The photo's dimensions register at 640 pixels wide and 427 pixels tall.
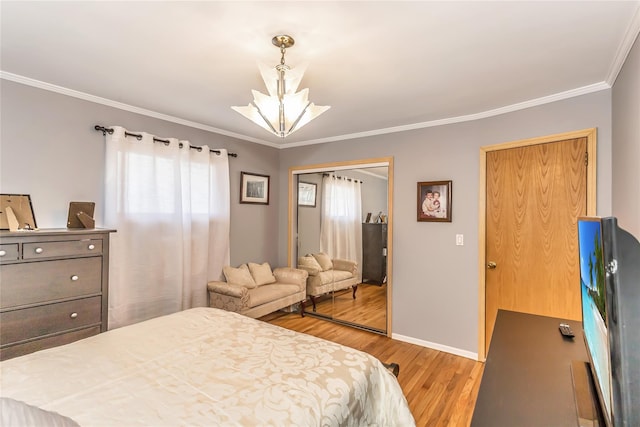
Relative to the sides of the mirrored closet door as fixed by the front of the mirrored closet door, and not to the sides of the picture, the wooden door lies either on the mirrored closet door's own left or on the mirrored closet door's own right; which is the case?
on the mirrored closet door's own left

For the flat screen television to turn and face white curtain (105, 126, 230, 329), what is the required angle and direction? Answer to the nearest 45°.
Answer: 0° — it already faces it

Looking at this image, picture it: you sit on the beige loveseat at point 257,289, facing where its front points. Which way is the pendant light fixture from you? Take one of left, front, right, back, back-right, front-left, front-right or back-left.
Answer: front-right

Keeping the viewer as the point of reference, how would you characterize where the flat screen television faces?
facing to the left of the viewer

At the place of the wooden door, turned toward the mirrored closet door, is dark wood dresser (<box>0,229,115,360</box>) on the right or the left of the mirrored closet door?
left

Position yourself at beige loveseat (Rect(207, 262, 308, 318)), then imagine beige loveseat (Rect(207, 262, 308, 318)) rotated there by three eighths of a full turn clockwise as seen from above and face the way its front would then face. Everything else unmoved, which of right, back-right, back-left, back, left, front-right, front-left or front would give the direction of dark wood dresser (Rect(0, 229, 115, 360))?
front-left

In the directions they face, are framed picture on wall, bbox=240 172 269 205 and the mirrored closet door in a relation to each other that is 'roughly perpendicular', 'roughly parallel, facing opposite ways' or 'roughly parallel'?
roughly perpendicular

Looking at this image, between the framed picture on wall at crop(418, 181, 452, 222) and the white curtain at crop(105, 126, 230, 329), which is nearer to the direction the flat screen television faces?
the white curtain

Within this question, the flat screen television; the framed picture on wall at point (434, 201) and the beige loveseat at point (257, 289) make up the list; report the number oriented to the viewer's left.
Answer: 1

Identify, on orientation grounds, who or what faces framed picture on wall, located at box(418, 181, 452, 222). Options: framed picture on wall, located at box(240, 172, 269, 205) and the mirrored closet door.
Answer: framed picture on wall, located at box(240, 172, 269, 205)

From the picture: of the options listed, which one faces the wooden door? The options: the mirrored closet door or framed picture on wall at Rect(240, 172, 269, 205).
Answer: the framed picture on wall

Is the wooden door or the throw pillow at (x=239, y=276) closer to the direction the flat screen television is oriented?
the throw pillow

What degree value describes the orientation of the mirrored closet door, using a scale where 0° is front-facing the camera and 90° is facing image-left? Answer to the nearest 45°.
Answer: approximately 45°

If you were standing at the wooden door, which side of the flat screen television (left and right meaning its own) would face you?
right

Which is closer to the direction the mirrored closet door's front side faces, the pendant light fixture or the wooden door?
the pendant light fixture

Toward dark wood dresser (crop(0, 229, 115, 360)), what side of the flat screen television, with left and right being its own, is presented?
front

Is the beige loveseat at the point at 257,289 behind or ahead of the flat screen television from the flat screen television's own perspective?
ahead
